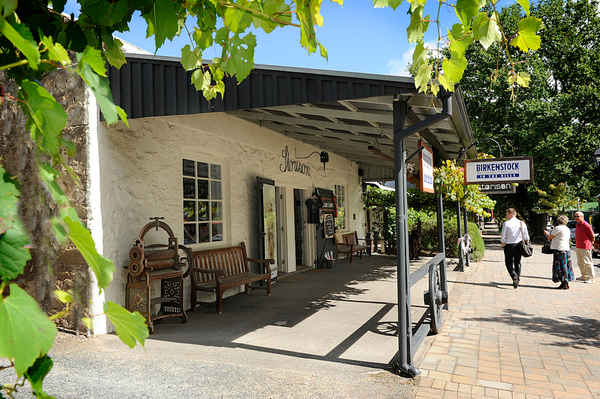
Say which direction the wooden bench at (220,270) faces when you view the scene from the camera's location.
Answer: facing the viewer and to the right of the viewer

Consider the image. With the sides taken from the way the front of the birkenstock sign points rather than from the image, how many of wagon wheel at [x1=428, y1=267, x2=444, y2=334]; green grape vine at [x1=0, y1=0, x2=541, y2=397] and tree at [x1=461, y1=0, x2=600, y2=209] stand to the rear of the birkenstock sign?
1

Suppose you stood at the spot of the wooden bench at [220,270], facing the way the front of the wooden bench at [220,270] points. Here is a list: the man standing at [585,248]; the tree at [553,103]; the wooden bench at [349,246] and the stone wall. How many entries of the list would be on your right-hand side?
1

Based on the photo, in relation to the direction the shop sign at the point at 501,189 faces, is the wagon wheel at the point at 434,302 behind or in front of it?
in front

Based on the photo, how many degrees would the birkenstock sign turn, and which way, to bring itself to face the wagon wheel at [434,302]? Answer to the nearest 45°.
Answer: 0° — it already faces it

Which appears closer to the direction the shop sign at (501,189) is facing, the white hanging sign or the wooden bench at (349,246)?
the white hanging sign

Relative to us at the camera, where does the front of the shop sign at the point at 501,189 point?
facing the viewer

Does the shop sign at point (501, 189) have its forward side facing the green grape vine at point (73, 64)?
yes

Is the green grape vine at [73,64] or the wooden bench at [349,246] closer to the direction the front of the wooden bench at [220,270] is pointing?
the green grape vine

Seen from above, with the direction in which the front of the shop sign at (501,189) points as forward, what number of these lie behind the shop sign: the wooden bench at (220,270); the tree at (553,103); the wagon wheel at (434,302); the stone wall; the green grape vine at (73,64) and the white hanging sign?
1

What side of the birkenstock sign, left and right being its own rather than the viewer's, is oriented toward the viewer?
front

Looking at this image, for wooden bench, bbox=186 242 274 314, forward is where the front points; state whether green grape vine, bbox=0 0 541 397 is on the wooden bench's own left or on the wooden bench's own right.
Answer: on the wooden bench's own right

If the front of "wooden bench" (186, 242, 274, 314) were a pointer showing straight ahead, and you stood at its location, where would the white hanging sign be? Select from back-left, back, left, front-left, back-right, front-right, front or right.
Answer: front

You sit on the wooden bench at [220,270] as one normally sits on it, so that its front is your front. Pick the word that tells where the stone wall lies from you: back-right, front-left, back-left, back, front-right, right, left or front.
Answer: right
